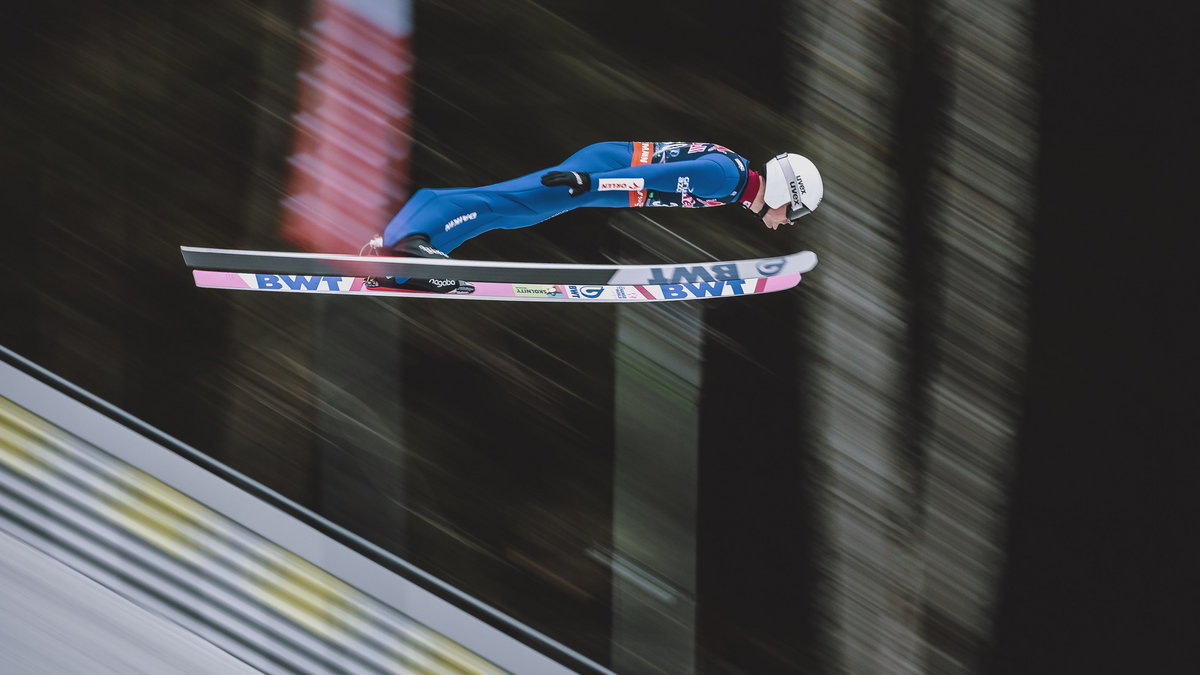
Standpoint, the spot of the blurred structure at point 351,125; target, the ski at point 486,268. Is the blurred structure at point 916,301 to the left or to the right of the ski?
left

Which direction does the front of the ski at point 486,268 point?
to the viewer's right

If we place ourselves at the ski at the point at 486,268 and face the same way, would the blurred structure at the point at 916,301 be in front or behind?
in front

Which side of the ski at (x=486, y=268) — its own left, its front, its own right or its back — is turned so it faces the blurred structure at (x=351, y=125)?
left
